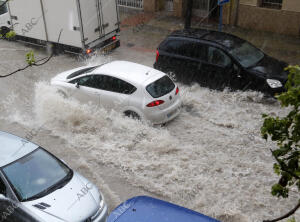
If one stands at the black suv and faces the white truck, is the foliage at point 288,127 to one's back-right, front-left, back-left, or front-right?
back-left

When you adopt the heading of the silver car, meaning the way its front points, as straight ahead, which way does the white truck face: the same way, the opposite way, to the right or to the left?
the opposite way

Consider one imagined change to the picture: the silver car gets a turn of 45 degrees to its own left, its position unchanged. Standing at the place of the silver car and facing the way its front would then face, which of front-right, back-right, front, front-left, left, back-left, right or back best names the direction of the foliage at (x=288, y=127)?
front-right

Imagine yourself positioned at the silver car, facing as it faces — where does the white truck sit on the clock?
The white truck is roughly at 8 o'clock from the silver car.

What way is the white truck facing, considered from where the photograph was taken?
facing away from the viewer and to the left of the viewer

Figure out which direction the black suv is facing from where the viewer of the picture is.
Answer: facing the viewer and to the right of the viewer

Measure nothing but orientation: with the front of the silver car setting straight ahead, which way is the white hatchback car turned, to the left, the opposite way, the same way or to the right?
the opposite way

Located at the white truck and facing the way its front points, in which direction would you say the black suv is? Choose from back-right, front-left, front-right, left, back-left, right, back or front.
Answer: back

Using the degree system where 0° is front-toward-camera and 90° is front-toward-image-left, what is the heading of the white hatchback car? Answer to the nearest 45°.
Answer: approximately 135°

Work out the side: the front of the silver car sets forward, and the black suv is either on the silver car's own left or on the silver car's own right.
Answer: on the silver car's own left

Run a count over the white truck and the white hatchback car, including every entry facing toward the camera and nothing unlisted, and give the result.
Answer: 0
